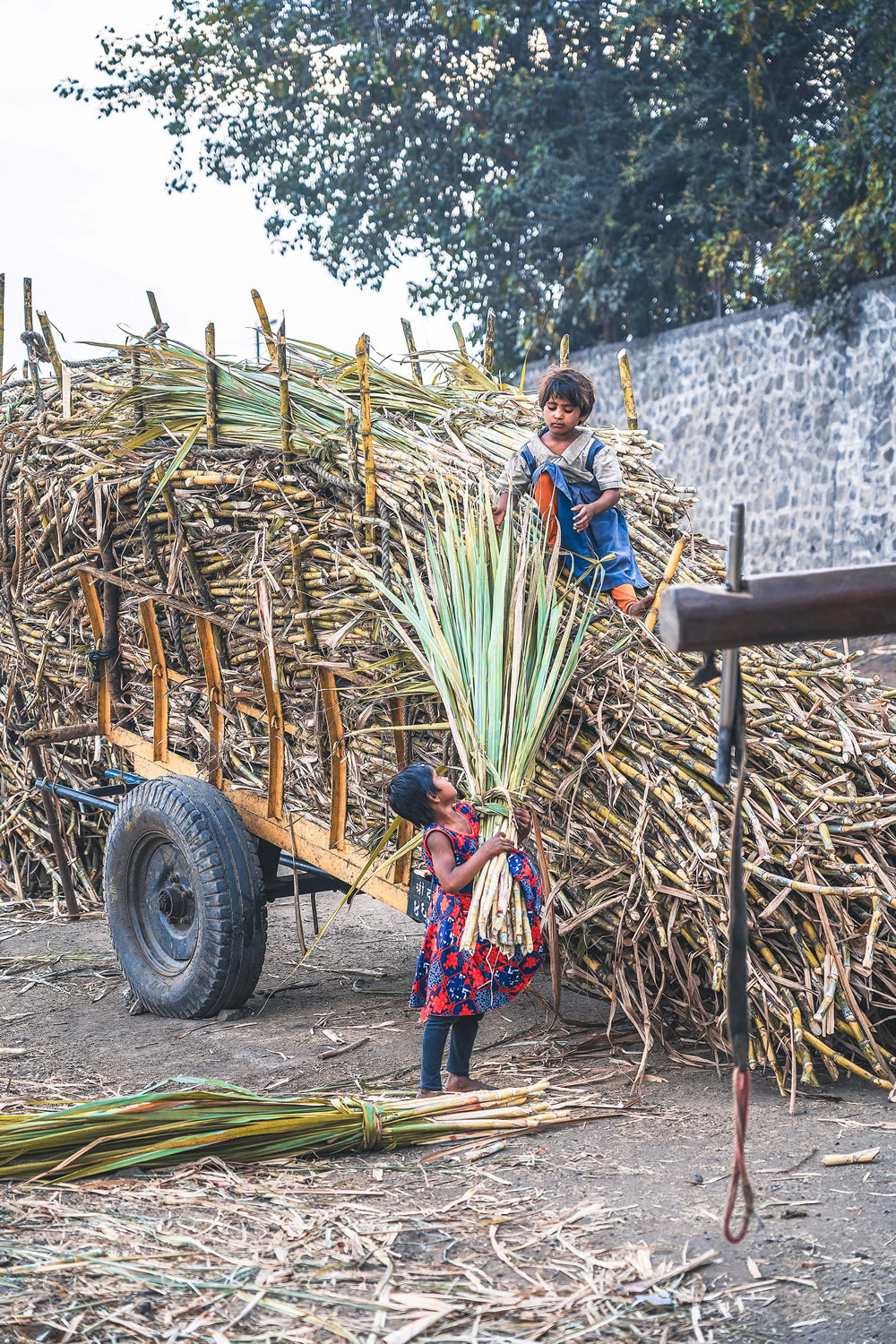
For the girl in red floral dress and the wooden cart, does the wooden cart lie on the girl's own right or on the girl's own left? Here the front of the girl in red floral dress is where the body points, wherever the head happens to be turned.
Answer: on the girl's own left

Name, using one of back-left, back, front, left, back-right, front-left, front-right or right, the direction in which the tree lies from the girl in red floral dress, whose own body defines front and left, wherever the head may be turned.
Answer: left

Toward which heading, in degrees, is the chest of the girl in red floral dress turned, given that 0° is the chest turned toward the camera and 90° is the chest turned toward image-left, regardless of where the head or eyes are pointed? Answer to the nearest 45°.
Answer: approximately 270°
